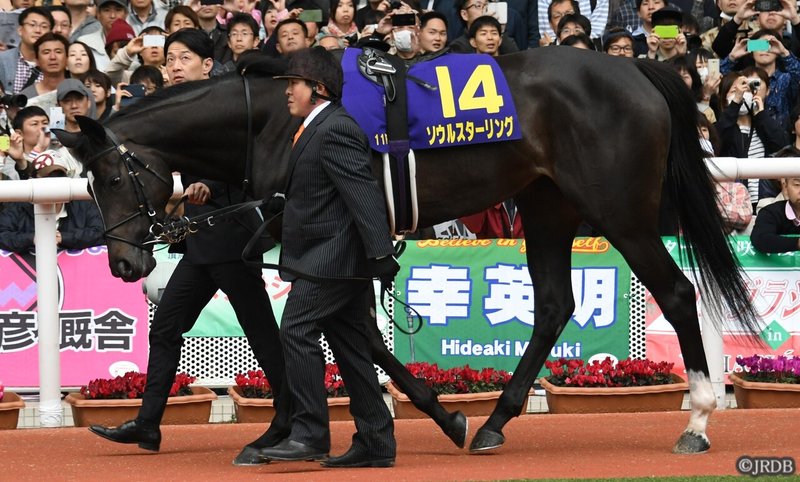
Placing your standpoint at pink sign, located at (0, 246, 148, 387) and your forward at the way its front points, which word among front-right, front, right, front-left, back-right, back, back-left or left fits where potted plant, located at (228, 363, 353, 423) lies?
front-left

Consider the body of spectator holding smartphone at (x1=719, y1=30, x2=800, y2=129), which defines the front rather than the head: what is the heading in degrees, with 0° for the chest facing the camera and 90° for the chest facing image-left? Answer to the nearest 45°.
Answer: approximately 45°

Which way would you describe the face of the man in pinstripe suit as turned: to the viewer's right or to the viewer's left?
to the viewer's left

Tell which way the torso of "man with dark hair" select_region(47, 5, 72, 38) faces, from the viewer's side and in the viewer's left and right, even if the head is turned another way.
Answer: facing the viewer and to the left of the viewer

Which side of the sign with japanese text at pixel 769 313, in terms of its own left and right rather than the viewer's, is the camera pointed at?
front

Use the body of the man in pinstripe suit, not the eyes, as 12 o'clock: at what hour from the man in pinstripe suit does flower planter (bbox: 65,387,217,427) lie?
The flower planter is roughly at 2 o'clock from the man in pinstripe suit.

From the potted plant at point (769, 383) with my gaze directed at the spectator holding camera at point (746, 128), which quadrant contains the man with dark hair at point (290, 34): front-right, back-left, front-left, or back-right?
front-left

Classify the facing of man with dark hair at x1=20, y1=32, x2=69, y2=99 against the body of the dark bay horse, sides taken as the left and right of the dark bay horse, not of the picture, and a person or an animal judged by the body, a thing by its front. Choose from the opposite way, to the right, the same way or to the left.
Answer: to the left

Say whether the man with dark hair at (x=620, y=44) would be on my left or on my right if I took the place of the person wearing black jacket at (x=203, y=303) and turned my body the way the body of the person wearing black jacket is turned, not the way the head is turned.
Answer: on my right

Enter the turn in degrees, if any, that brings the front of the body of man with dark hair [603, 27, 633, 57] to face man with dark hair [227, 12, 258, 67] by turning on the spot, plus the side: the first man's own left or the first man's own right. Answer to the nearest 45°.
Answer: approximately 90° to the first man's own right

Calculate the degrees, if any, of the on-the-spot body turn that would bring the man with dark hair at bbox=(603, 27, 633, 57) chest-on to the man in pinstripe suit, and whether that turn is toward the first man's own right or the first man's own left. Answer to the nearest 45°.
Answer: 0° — they already face them

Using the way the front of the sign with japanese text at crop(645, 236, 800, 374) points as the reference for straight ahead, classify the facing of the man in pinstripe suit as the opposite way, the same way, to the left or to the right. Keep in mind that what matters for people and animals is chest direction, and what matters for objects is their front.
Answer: to the right

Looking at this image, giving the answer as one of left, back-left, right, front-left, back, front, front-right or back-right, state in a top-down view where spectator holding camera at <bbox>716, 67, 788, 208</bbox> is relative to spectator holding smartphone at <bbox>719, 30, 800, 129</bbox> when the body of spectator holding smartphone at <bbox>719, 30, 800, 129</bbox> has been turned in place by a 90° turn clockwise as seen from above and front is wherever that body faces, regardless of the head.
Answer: back-left

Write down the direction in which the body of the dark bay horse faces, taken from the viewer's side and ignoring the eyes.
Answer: to the viewer's left

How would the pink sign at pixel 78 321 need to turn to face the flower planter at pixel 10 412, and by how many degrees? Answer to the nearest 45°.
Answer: approximately 45° to its right

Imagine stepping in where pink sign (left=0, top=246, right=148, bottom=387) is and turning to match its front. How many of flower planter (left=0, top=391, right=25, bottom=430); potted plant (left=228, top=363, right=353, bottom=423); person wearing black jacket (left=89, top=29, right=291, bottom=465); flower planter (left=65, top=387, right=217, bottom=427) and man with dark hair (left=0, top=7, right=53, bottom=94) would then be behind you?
1

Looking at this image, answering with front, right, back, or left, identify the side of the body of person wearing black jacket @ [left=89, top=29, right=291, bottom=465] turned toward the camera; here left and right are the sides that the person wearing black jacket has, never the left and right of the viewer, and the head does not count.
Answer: left

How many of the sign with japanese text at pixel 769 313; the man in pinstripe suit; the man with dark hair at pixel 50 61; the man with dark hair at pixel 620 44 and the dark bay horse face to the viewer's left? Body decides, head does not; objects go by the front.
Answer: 2
